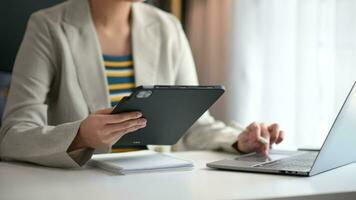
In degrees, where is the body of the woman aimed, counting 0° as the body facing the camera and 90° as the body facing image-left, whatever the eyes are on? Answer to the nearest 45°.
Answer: approximately 315°

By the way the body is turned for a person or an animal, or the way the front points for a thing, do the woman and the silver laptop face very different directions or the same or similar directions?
very different directions

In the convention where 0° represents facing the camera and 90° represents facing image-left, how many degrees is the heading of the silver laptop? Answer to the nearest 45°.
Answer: approximately 135°
